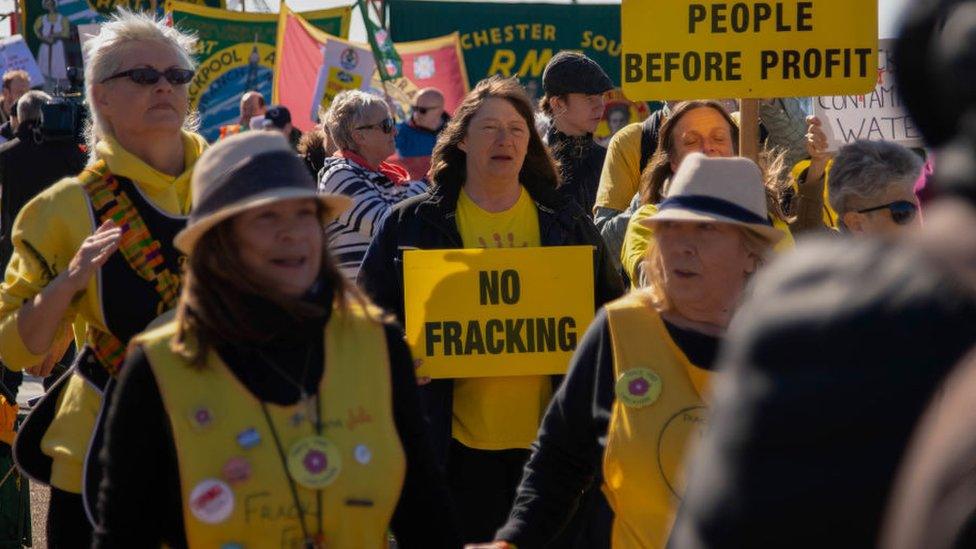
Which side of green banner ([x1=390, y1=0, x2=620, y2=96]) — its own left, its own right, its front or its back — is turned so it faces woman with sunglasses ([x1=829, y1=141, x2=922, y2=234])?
front

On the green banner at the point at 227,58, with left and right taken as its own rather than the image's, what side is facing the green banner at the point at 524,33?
left

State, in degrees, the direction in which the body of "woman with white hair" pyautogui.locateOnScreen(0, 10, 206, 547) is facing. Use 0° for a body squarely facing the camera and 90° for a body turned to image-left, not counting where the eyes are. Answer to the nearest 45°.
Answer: approximately 315°

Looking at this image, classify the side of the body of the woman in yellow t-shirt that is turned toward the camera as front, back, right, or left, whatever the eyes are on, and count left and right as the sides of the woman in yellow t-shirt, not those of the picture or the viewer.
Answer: front

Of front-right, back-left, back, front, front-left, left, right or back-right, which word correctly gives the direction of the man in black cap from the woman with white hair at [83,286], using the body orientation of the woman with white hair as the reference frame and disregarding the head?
left

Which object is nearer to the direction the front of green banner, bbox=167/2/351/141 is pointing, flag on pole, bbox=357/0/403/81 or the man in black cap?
the man in black cap

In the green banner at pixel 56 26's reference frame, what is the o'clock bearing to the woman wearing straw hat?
The woman wearing straw hat is roughly at 12 o'clock from the green banner.

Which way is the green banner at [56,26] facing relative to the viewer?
toward the camera

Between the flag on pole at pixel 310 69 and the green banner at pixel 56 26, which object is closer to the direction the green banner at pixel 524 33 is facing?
the flag on pole
